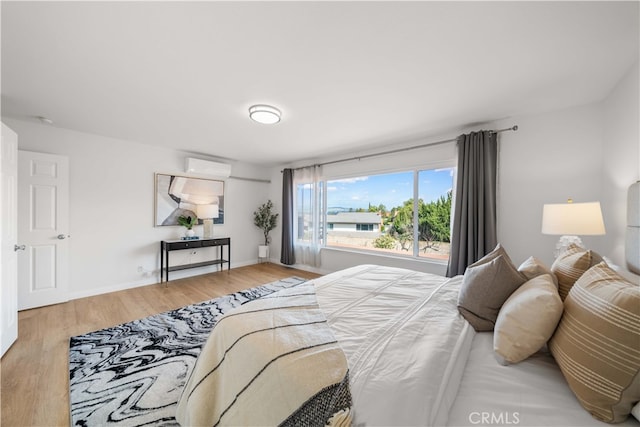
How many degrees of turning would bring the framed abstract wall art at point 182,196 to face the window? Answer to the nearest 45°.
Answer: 0° — it already faces it

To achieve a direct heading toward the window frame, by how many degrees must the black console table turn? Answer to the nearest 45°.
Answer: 0° — it already faces it

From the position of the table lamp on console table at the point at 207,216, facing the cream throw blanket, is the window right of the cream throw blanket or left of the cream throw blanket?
left
